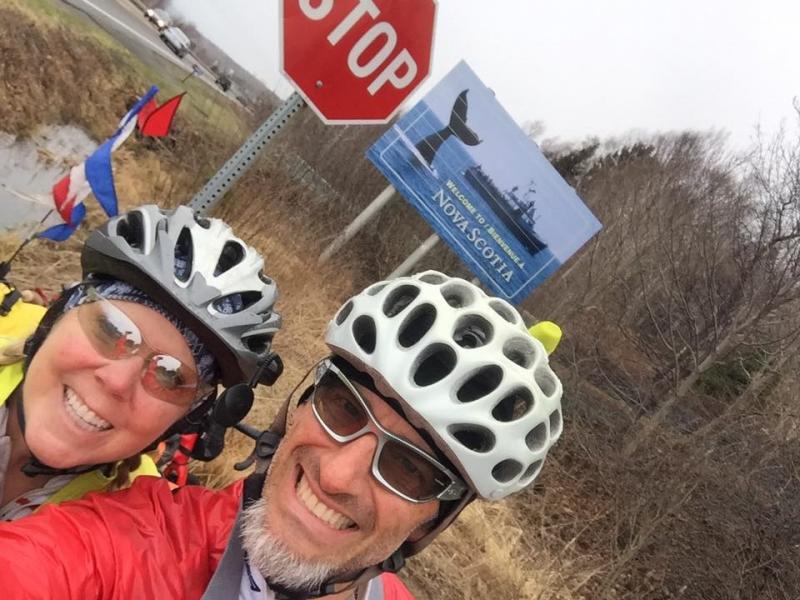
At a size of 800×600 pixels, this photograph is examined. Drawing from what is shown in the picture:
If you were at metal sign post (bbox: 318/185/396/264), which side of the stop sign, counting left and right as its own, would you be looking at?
back

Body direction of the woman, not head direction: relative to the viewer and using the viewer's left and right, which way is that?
facing the viewer

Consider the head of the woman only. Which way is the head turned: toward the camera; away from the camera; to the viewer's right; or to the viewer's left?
toward the camera

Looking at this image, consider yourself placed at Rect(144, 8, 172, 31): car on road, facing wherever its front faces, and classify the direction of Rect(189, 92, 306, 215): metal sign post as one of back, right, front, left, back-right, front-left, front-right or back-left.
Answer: front-left

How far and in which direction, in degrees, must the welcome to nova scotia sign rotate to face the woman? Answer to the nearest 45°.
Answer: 0° — it already faces them

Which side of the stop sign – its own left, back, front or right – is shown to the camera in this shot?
front

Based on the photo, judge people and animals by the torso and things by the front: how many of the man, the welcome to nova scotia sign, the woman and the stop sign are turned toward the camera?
4

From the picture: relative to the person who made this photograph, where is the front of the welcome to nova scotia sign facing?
facing the viewer

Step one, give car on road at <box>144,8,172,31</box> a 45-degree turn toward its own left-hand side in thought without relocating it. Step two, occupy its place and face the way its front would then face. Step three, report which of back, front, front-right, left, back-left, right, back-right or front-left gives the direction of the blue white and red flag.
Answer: front

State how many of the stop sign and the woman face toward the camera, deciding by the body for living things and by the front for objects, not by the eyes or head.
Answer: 2

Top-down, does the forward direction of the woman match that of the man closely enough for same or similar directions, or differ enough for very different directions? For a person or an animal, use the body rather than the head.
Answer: same or similar directions

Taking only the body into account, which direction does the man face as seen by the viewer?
toward the camera

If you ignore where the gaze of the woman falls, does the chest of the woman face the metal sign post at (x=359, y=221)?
no

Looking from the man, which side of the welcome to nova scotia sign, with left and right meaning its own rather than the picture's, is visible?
front
